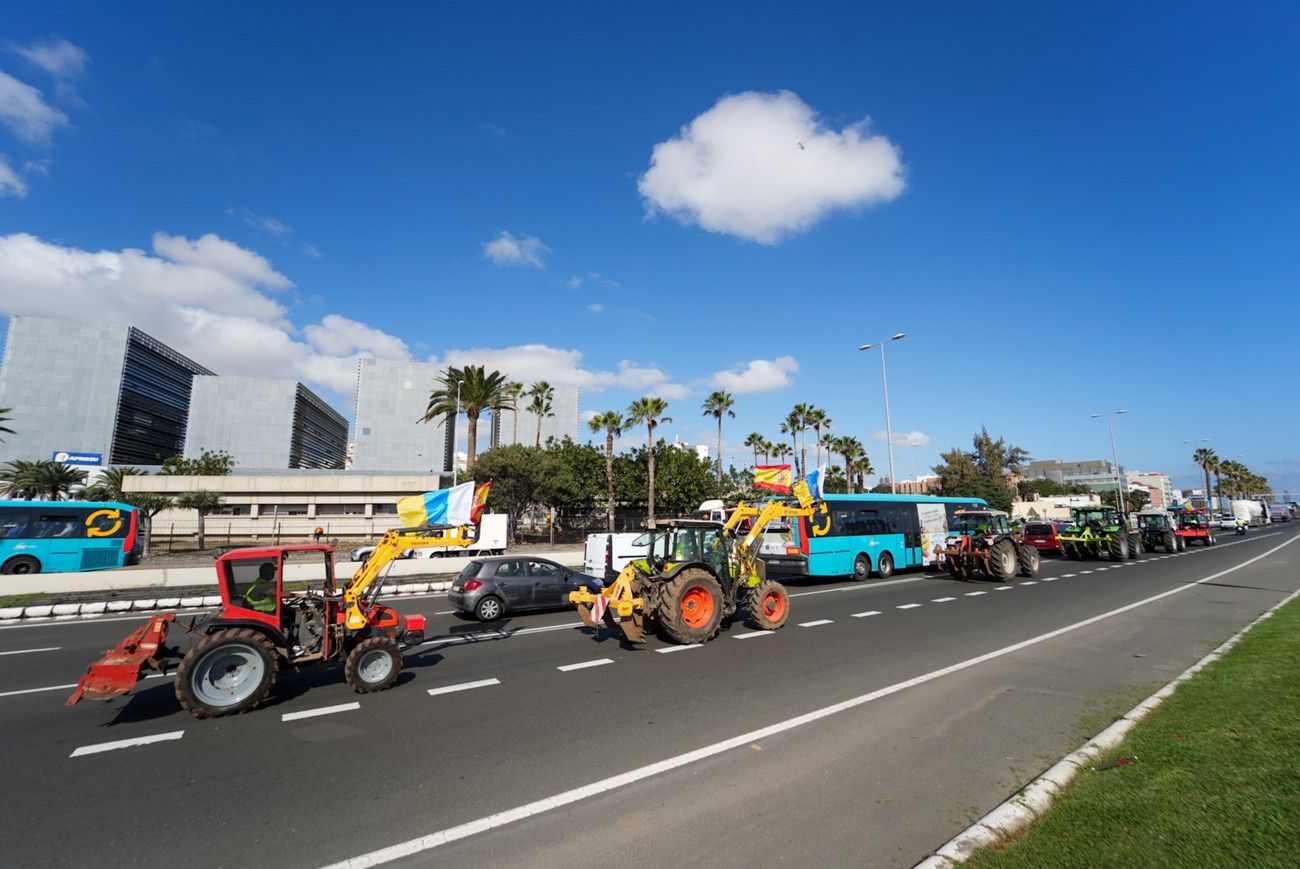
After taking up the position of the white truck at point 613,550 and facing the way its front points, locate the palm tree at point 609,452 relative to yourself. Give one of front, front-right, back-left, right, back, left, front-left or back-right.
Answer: front-left

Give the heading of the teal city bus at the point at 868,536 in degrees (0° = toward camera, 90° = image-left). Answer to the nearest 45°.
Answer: approximately 225°

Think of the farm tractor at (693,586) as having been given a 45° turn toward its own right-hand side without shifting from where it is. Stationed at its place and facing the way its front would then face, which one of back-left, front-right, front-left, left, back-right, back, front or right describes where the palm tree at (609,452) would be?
left

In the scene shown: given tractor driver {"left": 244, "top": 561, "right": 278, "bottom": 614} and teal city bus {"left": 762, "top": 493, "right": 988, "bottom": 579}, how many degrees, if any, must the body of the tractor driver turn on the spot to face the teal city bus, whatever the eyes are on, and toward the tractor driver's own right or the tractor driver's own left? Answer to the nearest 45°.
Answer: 0° — they already face it

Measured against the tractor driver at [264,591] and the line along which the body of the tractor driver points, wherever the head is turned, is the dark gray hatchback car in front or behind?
in front

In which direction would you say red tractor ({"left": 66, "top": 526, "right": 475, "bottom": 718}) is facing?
to the viewer's right

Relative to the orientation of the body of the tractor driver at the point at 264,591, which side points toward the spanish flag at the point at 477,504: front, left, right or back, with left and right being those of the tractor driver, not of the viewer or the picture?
front

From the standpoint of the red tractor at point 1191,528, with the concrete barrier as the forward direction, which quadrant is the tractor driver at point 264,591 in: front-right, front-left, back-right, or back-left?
front-left

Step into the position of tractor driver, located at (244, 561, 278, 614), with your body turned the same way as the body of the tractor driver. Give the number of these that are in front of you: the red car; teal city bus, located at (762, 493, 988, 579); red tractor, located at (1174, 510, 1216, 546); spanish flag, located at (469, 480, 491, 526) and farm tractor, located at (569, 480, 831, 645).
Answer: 5

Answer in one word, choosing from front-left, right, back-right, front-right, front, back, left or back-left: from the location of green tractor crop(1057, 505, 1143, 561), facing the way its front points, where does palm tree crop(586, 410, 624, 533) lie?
back-left

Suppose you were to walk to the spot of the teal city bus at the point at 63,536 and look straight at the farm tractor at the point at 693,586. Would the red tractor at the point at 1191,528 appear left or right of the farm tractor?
left

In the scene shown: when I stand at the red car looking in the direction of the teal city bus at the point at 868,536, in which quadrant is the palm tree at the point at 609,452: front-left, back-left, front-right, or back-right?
front-right

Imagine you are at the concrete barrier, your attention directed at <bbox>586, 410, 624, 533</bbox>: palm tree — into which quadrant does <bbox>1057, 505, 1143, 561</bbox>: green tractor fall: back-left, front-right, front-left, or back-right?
front-right
